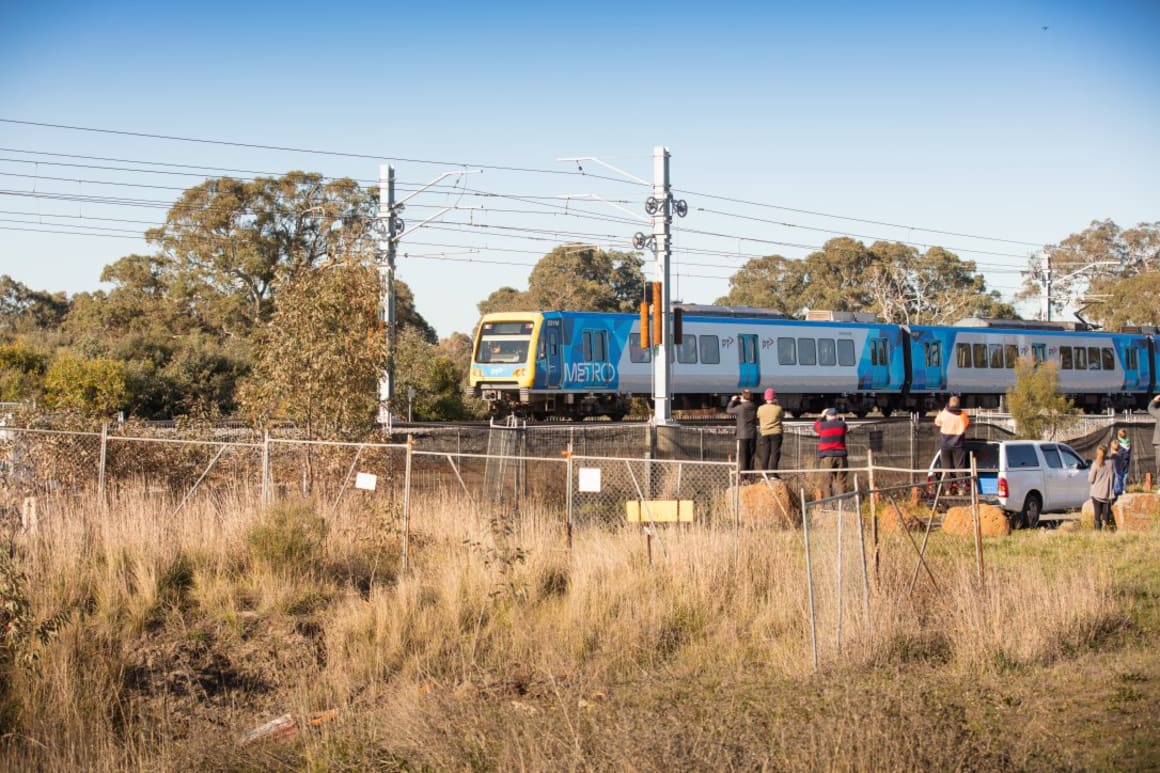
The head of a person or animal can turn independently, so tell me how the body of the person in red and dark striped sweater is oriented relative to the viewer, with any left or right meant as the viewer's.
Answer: facing away from the viewer

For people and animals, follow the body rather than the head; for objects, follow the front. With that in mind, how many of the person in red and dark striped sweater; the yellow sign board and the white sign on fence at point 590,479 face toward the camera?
2

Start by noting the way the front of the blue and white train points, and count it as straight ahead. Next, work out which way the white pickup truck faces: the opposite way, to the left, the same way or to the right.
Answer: the opposite way

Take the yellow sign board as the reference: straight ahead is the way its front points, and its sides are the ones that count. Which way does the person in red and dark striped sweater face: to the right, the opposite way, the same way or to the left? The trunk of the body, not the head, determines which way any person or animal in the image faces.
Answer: the opposite way

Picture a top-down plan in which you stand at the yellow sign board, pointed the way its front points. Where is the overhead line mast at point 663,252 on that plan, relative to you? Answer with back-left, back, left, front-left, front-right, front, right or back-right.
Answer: back

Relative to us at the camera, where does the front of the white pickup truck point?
facing away from the viewer and to the right of the viewer

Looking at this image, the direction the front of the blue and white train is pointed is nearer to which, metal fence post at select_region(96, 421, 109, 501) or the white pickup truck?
the metal fence post

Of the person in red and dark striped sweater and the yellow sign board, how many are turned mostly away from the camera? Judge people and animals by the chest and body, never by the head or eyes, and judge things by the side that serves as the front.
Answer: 1

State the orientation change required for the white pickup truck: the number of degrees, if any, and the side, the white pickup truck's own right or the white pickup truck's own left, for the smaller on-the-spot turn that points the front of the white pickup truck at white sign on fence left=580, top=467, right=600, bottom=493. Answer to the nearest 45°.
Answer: approximately 180°

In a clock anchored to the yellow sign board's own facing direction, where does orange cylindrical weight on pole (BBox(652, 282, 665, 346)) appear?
The orange cylindrical weight on pole is roughly at 6 o'clock from the yellow sign board.

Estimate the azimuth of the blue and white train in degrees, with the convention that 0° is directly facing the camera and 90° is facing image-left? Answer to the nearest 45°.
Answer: approximately 45°

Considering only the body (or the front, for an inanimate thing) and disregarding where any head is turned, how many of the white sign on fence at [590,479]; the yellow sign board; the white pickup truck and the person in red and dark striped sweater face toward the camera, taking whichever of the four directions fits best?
2
